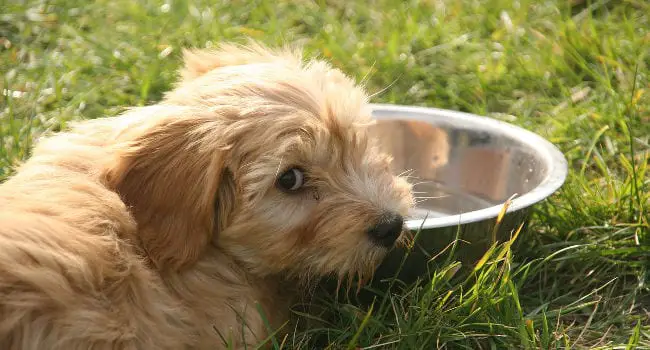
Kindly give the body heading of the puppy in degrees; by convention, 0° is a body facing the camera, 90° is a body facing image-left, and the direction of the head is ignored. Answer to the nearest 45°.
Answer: approximately 270°
